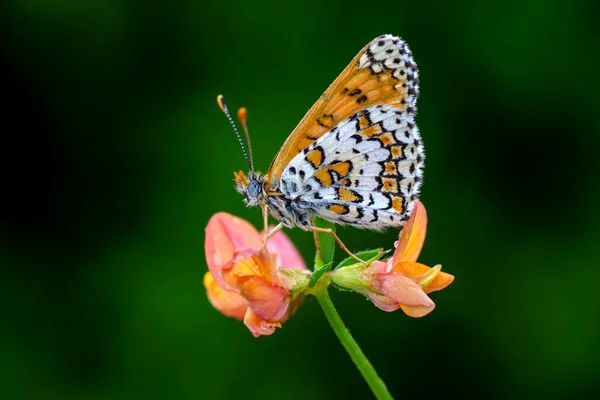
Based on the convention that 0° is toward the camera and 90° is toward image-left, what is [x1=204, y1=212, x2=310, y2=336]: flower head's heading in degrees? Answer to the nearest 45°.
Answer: approximately 45°

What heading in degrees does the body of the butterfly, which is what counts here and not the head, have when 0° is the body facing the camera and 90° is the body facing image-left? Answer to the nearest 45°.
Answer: approximately 90°

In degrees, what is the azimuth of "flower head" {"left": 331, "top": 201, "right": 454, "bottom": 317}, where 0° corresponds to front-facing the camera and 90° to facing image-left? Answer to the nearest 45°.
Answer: approximately 270°
